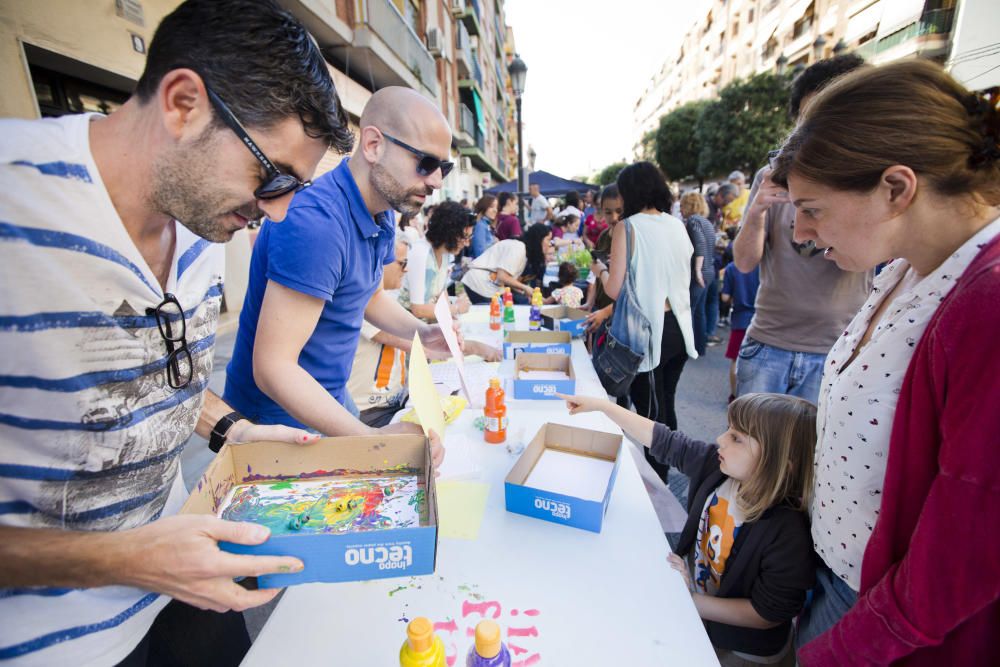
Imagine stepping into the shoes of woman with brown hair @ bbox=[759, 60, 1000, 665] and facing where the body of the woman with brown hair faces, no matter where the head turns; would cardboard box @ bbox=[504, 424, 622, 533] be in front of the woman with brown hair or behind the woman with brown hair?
in front

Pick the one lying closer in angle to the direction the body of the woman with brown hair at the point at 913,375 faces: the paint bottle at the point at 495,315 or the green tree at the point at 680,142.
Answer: the paint bottle

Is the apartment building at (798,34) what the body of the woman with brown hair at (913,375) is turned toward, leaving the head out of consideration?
no

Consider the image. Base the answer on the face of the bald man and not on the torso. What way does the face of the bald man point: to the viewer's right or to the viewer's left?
to the viewer's right

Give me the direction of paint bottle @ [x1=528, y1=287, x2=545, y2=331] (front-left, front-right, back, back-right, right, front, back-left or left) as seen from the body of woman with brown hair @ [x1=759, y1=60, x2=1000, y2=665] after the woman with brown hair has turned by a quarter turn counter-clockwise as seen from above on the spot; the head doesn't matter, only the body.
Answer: back-right

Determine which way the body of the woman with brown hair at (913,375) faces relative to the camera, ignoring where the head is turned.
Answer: to the viewer's left

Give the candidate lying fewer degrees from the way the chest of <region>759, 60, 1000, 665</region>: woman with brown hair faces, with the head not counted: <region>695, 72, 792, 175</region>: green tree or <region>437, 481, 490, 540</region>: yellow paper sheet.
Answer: the yellow paper sheet

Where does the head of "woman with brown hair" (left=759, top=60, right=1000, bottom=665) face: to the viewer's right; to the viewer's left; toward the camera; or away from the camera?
to the viewer's left

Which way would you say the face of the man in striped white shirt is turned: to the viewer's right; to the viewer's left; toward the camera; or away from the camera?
to the viewer's right

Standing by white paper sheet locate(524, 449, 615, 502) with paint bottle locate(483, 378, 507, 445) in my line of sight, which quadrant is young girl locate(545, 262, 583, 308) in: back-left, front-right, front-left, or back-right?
front-right

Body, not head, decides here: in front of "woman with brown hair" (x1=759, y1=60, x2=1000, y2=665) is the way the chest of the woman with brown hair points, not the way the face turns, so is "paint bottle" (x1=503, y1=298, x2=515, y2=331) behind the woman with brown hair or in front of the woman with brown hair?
in front

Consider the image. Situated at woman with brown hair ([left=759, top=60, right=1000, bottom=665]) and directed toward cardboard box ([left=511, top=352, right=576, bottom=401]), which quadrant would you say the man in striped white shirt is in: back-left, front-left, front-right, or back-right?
front-left

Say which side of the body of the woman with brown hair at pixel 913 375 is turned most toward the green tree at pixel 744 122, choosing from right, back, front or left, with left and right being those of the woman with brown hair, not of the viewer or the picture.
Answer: right

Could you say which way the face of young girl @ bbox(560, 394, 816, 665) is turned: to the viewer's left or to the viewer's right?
to the viewer's left
